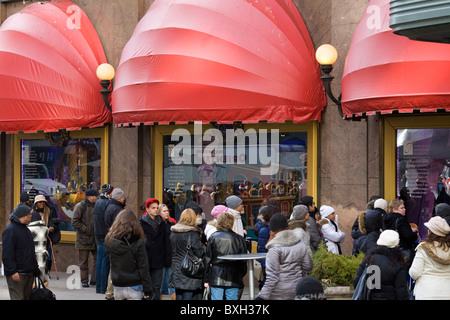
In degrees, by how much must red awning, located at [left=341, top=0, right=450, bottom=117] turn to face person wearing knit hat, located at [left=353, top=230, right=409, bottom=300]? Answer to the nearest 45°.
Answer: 0° — it already faces them

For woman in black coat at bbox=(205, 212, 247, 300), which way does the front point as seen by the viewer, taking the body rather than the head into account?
away from the camera

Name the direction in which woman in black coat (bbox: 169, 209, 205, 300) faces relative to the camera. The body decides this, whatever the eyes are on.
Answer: away from the camera

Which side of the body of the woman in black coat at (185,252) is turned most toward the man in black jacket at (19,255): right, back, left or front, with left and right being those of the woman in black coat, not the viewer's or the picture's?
left

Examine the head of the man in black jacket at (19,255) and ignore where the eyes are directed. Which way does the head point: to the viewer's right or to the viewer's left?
to the viewer's right

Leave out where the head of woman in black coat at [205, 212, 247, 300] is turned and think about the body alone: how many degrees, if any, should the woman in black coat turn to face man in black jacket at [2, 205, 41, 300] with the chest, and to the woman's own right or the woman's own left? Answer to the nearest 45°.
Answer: approximately 90° to the woman's own left

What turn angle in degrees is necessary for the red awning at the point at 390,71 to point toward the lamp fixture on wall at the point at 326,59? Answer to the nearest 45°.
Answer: approximately 135° to its right

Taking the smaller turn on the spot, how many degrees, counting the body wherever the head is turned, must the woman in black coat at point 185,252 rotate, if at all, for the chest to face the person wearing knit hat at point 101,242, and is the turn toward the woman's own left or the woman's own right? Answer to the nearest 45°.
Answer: approximately 45° to the woman's own left

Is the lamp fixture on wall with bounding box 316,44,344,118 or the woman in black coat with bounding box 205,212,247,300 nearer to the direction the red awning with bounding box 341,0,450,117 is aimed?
the woman in black coat

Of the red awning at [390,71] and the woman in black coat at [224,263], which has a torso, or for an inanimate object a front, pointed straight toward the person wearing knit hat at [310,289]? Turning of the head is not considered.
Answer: the red awning
